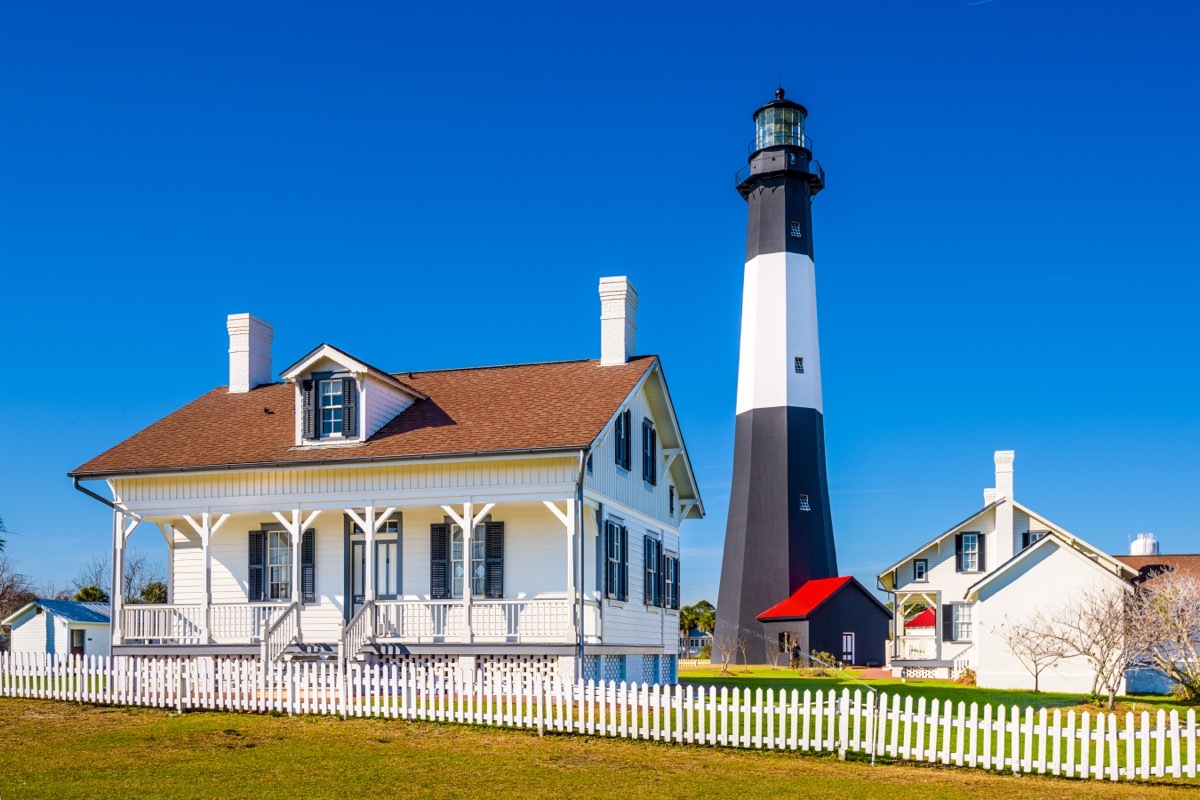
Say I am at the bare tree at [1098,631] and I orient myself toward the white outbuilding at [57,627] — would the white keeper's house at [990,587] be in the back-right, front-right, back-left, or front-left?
front-right

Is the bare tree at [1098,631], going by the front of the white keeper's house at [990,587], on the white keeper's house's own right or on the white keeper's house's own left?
on the white keeper's house's own left

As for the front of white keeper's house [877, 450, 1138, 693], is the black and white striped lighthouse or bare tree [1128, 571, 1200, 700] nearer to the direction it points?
the black and white striped lighthouse

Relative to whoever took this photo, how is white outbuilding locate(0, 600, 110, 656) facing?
facing the viewer and to the right of the viewer
